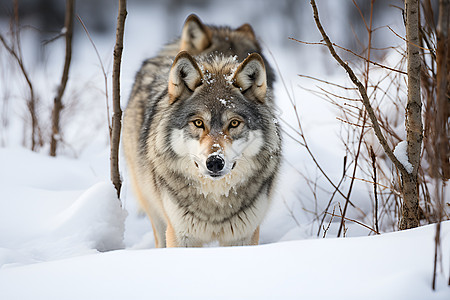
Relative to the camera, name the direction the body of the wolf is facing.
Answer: toward the camera

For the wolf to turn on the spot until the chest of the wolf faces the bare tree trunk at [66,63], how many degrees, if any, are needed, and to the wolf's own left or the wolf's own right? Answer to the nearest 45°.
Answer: approximately 135° to the wolf's own right

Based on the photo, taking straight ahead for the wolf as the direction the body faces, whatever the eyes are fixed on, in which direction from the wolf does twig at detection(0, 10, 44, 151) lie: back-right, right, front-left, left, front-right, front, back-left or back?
back-right

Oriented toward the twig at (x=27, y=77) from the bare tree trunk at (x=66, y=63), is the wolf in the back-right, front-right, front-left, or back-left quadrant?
back-left

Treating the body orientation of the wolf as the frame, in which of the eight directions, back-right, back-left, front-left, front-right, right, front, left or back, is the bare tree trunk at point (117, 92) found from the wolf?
back-right

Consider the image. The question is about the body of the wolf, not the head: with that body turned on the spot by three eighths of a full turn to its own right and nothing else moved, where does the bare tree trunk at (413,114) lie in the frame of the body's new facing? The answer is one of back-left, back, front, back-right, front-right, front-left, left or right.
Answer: back
